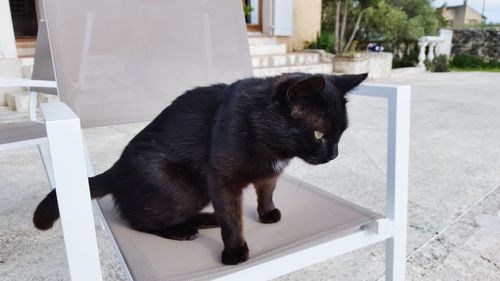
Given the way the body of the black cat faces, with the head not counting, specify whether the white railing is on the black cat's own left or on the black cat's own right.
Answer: on the black cat's own left

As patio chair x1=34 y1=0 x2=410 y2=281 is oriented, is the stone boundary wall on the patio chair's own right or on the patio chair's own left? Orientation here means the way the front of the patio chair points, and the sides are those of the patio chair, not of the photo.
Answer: on the patio chair's own left

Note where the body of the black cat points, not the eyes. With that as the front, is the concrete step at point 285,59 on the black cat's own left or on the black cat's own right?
on the black cat's own left

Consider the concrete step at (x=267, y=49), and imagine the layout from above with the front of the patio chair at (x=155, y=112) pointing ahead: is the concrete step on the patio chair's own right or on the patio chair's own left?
on the patio chair's own left

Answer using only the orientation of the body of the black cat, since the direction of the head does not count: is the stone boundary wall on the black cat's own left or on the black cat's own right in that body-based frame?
on the black cat's own left

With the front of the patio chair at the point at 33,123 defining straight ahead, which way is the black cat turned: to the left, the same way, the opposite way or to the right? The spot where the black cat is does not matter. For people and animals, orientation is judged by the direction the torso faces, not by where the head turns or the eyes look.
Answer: to the left

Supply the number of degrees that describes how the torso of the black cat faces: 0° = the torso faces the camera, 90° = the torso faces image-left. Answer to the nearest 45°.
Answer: approximately 315°

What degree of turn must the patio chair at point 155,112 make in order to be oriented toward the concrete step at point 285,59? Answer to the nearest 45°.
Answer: approximately 135° to its left

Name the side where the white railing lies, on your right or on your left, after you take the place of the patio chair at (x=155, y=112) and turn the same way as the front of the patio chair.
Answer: on your left
